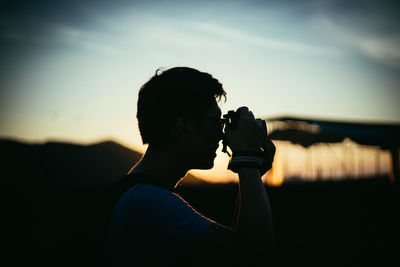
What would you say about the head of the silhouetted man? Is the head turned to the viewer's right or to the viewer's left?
to the viewer's right

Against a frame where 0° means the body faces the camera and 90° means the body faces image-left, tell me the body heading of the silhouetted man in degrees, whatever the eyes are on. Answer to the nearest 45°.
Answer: approximately 270°
